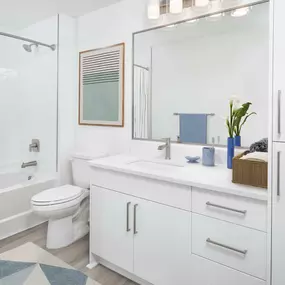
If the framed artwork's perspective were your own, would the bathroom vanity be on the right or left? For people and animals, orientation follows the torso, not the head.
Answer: on its left

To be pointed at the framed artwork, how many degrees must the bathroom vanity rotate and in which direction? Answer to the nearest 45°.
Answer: approximately 90° to its right

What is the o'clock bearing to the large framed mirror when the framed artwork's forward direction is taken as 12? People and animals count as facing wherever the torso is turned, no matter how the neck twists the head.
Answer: The large framed mirror is roughly at 9 o'clock from the framed artwork.

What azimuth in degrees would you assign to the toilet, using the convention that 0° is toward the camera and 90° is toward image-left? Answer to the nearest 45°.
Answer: approximately 45°

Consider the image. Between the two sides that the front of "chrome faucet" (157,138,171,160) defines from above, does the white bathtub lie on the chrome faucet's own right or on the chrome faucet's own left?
on the chrome faucet's own right

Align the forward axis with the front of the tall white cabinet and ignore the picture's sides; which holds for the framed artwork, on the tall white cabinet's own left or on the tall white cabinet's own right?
on the tall white cabinet's own right

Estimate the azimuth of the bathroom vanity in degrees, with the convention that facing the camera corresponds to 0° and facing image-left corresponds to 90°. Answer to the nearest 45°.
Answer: approximately 45°
